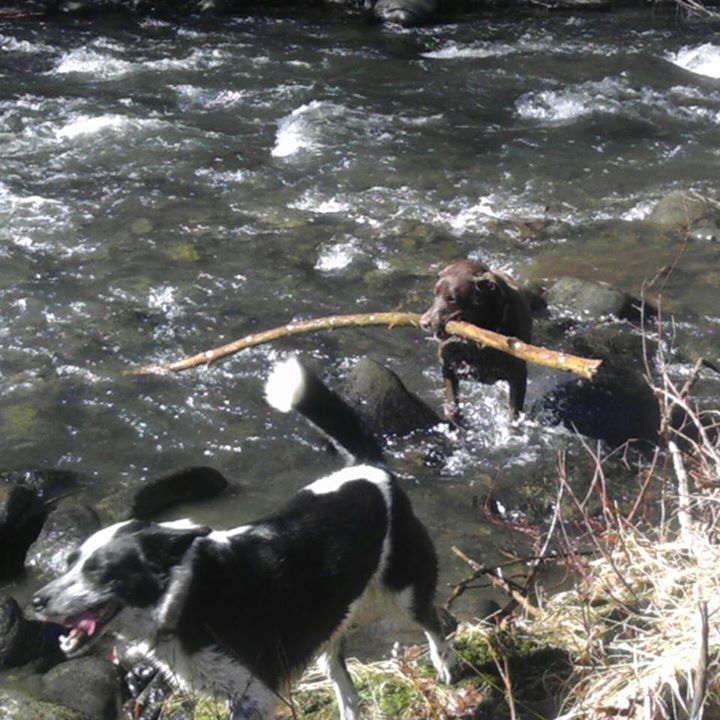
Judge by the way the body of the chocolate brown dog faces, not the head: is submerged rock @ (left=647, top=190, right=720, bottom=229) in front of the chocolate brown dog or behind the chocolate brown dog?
behind

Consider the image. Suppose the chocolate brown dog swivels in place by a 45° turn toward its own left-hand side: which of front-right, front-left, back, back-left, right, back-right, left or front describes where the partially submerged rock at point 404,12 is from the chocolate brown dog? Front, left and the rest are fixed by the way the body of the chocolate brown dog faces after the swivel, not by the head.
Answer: back

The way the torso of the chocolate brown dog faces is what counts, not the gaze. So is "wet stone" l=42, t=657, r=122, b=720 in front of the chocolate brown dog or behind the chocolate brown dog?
in front

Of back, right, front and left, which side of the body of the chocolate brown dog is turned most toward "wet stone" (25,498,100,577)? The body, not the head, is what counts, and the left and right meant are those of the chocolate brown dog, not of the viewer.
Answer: front

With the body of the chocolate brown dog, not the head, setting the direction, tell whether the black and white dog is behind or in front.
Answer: in front

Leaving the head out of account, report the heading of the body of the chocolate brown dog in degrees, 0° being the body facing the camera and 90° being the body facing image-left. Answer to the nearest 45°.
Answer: approximately 45°

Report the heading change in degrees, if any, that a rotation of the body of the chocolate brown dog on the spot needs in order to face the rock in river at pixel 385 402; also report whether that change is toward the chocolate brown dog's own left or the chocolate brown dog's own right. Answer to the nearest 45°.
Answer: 0° — it already faces it

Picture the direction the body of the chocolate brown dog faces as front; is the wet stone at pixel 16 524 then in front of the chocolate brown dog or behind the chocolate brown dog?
in front

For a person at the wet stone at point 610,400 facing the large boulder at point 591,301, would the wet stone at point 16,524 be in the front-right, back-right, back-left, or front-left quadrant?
back-left
